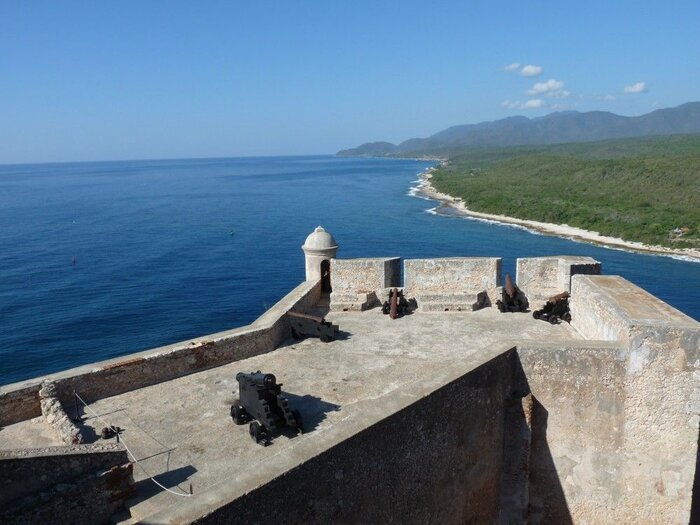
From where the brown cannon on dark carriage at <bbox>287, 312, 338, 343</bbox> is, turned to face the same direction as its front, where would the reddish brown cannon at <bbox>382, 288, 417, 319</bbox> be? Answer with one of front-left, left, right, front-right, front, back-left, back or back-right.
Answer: back-right

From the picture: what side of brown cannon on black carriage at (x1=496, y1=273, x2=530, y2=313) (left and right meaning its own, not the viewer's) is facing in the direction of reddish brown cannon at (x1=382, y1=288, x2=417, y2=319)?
left

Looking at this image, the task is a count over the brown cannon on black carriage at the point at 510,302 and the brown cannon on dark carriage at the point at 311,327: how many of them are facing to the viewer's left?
1

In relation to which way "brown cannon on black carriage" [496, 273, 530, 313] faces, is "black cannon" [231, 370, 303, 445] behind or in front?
behind

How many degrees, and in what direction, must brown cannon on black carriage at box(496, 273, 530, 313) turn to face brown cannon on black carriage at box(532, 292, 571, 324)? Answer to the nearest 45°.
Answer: approximately 135° to its right

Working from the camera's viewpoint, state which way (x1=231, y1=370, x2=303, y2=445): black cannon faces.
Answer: facing away from the viewer and to the left of the viewer

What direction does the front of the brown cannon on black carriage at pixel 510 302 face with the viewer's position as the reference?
facing away from the viewer

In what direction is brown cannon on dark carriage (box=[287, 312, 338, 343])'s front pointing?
to the viewer's left

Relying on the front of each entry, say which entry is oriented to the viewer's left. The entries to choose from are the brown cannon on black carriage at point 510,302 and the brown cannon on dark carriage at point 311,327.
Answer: the brown cannon on dark carriage at point 311,327
